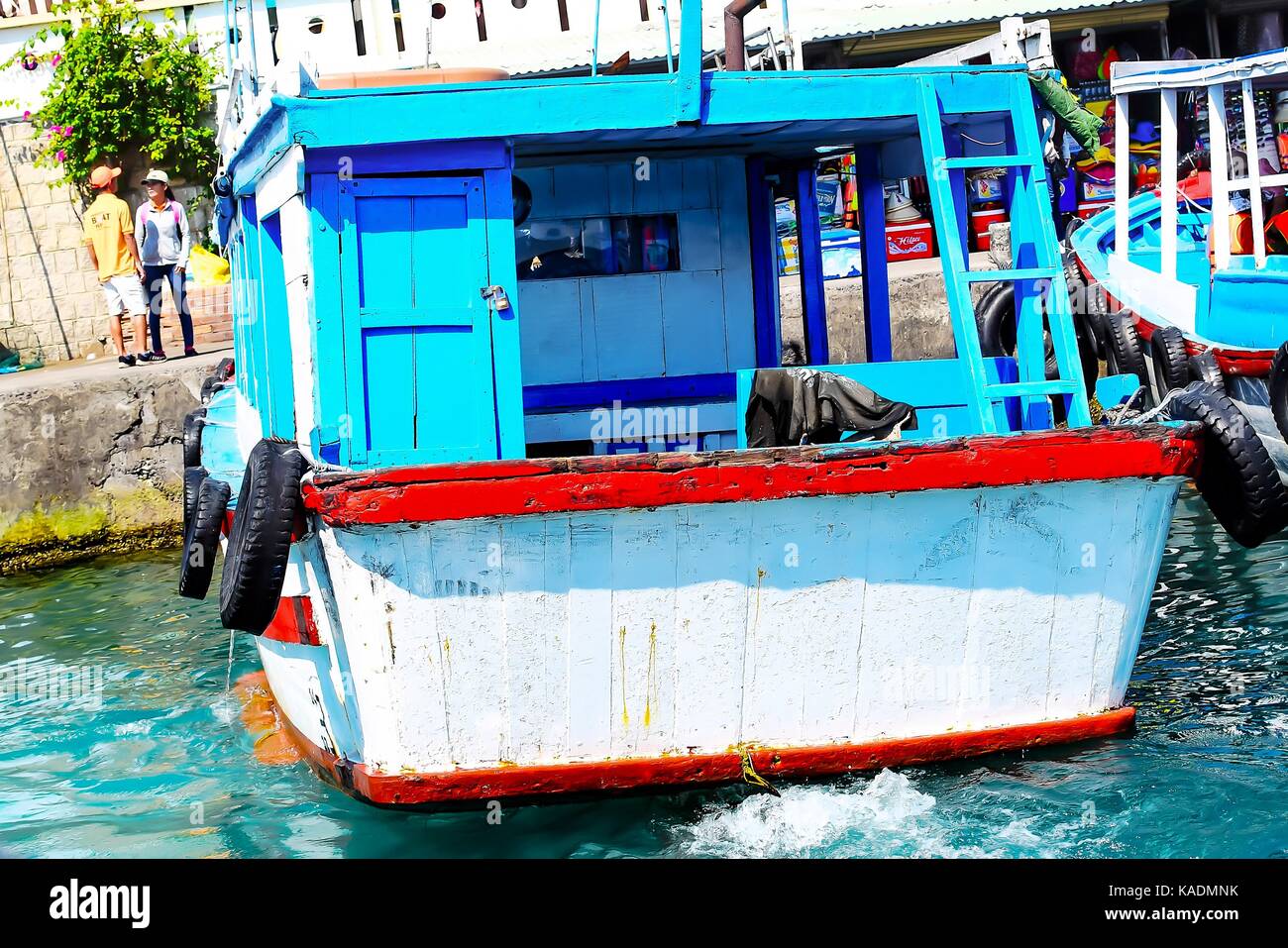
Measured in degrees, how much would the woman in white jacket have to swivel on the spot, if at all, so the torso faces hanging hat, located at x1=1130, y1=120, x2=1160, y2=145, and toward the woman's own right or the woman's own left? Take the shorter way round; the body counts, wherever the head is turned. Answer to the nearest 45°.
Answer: approximately 90° to the woman's own left

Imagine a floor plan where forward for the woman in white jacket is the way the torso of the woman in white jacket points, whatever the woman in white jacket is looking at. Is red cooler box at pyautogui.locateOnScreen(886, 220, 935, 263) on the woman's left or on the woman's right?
on the woman's left

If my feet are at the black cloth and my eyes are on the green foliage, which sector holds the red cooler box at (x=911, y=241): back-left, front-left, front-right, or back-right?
front-right

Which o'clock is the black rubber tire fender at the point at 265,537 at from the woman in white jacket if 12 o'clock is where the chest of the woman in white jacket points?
The black rubber tire fender is roughly at 12 o'clock from the woman in white jacket.

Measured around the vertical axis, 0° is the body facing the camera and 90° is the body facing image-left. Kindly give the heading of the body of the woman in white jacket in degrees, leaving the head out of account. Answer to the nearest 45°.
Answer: approximately 0°

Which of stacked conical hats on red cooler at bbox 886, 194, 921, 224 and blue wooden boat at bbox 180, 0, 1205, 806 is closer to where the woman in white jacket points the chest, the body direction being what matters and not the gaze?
the blue wooden boat

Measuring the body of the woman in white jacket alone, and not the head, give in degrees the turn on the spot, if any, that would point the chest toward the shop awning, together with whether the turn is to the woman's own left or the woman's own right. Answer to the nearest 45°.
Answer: approximately 90° to the woman's own left

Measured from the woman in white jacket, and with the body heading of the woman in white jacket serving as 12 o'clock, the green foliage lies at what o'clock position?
The green foliage is roughly at 6 o'clock from the woman in white jacket.

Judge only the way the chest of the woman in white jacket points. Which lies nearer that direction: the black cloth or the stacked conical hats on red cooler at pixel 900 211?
the black cloth

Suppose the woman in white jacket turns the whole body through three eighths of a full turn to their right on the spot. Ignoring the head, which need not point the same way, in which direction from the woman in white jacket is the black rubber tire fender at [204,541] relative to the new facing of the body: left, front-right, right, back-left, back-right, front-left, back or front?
back-left

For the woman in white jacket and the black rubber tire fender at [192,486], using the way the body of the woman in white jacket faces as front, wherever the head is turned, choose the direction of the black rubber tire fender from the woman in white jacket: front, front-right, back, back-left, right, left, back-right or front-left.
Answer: front

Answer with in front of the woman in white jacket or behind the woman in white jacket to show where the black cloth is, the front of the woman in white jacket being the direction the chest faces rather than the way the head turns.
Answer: in front
